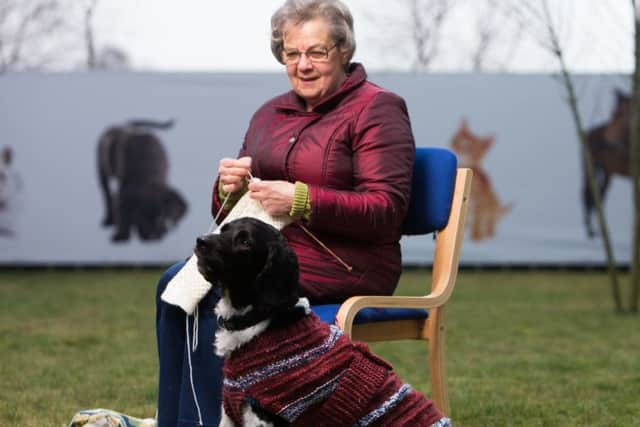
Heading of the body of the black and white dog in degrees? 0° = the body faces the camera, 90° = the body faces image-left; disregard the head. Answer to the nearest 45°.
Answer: approximately 90°

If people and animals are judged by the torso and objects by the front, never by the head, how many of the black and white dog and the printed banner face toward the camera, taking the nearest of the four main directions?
1

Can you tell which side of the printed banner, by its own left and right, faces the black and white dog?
front

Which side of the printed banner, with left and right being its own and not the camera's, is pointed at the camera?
front

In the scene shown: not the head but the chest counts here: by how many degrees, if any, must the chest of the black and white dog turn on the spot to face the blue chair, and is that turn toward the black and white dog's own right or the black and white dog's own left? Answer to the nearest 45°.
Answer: approximately 135° to the black and white dog's own right

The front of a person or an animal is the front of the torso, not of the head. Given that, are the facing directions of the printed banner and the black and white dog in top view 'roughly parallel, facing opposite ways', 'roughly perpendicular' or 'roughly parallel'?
roughly perpendicular

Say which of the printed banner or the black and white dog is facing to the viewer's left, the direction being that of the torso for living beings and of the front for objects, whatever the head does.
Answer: the black and white dog

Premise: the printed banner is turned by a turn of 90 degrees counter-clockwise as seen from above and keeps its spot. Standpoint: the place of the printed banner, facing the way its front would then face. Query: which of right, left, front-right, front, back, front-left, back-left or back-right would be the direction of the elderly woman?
right

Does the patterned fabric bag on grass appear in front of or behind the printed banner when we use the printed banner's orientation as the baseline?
in front

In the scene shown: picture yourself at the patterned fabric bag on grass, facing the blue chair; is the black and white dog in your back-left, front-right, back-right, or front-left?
front-right

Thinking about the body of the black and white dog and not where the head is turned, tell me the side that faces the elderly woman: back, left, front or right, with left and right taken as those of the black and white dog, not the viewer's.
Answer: right
